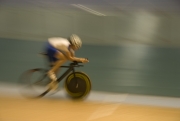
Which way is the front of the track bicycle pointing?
to the viewer's right

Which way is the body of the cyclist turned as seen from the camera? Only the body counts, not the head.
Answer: to the viewer's right
